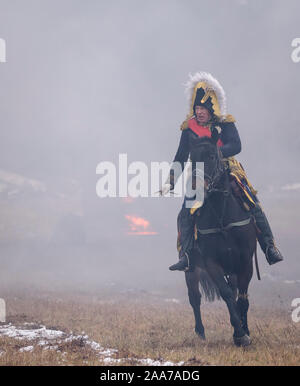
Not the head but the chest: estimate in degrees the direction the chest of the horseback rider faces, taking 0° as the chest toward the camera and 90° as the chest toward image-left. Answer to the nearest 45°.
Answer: approximately 0°

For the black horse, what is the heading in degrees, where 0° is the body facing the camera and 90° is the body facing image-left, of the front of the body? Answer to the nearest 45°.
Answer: approximately 0°
